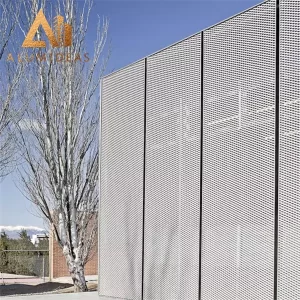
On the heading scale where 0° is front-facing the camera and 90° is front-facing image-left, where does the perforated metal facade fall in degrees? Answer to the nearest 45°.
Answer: approximately 45°

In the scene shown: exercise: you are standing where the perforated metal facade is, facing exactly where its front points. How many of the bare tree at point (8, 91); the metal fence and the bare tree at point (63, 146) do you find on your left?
0

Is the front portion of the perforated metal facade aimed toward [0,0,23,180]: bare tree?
no

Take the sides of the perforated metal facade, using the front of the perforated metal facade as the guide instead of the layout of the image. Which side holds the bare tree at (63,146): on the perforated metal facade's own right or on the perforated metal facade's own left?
on the perforated metal facade's own right

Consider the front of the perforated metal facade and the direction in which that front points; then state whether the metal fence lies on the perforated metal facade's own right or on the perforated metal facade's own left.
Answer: on the perforated metal facade's own right
